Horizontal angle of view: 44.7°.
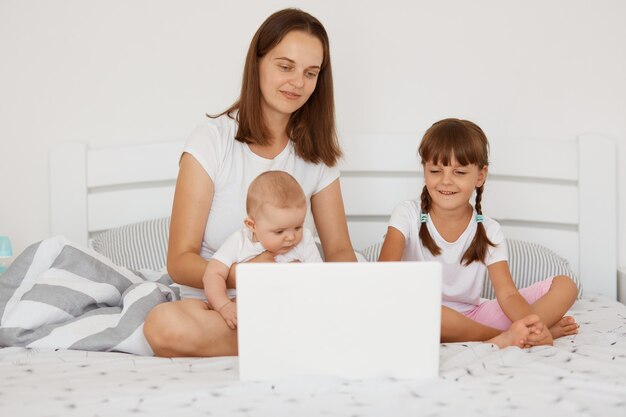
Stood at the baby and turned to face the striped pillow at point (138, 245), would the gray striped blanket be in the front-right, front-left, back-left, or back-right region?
front-left

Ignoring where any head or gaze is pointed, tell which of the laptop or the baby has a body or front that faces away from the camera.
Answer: the laptop

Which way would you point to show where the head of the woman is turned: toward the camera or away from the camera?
toward the camera

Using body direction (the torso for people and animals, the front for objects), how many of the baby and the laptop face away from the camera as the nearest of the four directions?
1

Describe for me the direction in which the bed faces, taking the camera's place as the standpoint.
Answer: facing the viewer

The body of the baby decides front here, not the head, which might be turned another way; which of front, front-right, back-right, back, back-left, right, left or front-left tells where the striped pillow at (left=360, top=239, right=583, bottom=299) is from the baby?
left

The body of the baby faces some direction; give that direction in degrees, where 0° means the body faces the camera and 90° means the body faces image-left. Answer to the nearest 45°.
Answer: approximately 315°

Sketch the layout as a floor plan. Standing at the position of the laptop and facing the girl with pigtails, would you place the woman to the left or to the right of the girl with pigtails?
left

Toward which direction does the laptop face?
away from the camera
